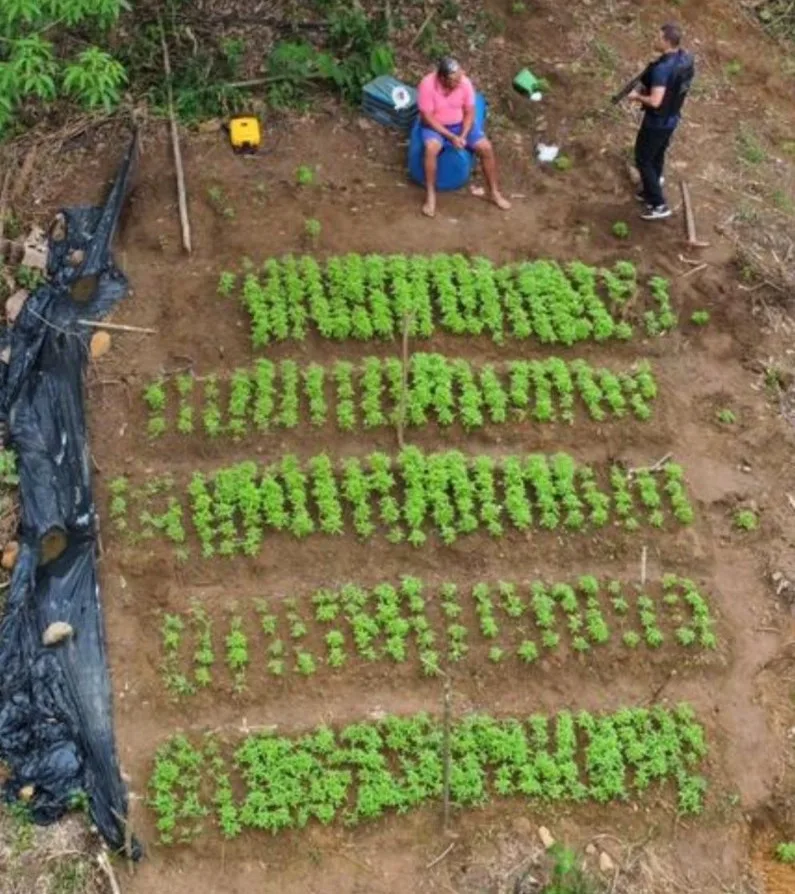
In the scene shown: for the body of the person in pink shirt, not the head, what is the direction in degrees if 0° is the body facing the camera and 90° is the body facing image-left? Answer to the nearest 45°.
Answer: approximately 0°

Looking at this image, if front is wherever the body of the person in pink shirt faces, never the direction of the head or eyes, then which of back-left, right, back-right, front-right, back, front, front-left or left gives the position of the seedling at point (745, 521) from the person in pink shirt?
front-left

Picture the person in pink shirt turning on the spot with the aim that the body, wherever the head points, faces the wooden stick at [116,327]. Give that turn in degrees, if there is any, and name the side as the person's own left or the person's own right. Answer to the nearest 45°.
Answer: approximately 45° to the person's own right

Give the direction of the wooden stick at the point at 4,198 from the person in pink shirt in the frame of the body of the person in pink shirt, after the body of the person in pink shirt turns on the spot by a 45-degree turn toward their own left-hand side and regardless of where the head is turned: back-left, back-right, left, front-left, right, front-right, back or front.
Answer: back-right

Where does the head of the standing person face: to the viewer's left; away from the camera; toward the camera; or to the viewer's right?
to the viewer's left

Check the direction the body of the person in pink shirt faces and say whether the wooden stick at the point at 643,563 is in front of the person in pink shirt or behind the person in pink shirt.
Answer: in front

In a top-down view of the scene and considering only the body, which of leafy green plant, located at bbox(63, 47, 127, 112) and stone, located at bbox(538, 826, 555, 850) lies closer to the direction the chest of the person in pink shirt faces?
the stone

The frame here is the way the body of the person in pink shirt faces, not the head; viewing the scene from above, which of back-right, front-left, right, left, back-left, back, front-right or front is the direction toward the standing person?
left

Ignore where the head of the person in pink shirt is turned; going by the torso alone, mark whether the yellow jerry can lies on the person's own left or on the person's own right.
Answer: on the person's own right

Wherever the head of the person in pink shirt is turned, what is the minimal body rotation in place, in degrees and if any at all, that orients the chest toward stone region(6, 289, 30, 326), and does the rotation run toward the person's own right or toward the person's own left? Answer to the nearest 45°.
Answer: approximately 45° to the person's own right

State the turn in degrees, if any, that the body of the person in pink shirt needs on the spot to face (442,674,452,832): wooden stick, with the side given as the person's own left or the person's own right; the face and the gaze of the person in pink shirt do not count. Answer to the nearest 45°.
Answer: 0° — they already face it

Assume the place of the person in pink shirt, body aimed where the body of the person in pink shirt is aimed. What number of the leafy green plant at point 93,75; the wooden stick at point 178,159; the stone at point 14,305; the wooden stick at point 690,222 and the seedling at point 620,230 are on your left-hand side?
2

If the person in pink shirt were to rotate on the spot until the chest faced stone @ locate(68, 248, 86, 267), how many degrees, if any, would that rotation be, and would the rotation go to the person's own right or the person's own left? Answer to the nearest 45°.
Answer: approximately 45° to the person's own right

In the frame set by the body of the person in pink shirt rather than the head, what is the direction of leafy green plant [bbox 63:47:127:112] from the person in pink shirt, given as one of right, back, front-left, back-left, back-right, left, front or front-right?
front-right

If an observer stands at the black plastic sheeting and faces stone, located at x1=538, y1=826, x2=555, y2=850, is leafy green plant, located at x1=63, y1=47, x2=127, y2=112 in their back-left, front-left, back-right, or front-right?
back-left

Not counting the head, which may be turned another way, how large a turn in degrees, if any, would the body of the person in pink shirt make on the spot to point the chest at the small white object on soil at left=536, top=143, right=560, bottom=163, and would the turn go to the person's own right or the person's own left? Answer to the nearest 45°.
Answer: approximately 135° to the person's own left

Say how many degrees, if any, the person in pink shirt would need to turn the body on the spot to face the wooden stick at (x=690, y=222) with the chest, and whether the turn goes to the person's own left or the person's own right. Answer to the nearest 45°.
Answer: approximately 90° to the person's own left
